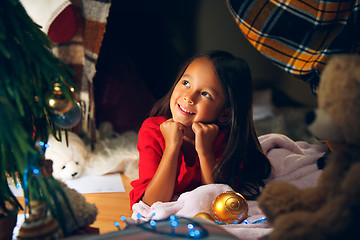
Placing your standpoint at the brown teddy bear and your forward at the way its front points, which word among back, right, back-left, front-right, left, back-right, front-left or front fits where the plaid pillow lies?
right

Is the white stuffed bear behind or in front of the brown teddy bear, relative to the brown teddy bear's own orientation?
in front

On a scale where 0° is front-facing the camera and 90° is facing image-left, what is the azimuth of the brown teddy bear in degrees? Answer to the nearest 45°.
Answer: approximately 90°

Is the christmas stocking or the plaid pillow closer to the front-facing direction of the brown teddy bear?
the christmas stocking
